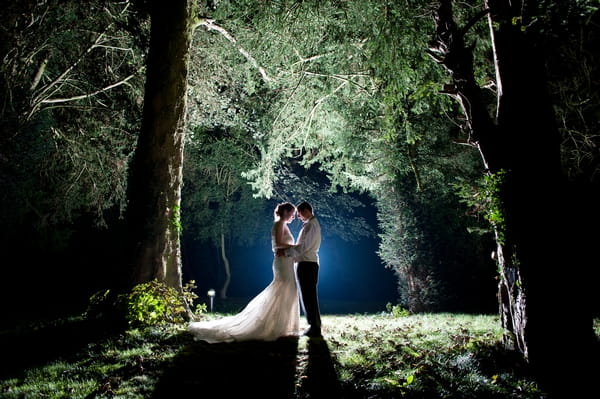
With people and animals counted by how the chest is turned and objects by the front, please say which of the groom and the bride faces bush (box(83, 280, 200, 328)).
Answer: the groom

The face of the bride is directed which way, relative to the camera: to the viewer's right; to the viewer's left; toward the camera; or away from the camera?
to the viewer's right

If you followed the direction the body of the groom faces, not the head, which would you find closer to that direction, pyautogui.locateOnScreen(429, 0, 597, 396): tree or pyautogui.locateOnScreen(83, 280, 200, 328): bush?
the bush

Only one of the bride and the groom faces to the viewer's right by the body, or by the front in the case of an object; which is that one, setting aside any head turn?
the bride

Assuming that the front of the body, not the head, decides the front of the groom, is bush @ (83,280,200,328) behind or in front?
in front

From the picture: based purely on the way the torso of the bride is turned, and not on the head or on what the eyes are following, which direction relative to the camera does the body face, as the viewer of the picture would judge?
to the viewer's right

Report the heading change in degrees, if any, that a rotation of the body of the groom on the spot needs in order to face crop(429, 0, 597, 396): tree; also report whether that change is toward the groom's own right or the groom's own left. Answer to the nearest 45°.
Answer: approximately 135° to the groom's own left

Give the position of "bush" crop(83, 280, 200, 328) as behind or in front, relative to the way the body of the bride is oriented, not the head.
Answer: behind

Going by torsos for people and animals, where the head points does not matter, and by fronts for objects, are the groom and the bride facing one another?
yes

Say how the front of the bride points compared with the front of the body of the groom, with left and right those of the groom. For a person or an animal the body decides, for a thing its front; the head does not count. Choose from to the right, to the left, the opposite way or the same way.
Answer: the opposite way

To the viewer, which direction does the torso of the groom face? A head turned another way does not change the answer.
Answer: to the viewer's left

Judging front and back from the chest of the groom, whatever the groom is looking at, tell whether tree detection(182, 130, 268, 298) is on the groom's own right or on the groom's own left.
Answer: on the groom's own right

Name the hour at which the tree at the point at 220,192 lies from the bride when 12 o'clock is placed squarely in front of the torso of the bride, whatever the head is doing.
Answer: The tree is roughly at 9 o'clock from the bride.

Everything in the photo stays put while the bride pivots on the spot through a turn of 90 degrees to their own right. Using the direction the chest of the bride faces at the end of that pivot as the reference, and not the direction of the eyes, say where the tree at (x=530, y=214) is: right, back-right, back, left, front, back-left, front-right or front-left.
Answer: front-left

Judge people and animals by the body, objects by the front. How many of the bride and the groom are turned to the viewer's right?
1
